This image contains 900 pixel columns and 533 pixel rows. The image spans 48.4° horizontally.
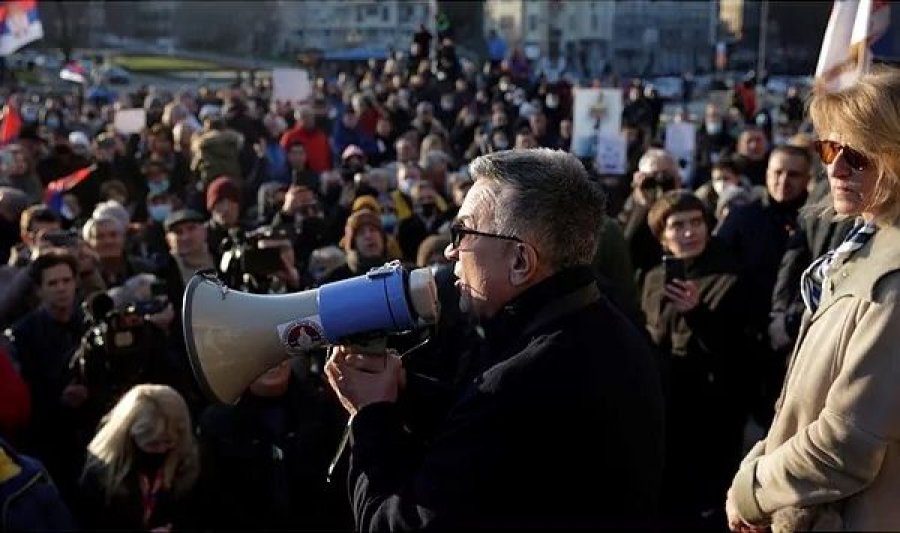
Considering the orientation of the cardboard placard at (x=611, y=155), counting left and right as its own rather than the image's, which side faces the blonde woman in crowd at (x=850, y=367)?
front

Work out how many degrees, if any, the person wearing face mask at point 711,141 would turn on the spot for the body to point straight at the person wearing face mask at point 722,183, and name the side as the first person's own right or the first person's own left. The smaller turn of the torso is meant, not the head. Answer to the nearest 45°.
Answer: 0° — they already face them

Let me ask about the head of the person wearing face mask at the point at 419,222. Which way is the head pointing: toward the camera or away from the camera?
toward the camera

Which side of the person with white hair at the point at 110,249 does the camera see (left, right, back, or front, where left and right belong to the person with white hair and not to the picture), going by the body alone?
front

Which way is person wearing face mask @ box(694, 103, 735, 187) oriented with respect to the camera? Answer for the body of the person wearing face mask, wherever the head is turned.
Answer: toward the camera

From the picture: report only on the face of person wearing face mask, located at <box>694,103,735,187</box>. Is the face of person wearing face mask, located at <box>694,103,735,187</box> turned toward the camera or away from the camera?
toward the camera

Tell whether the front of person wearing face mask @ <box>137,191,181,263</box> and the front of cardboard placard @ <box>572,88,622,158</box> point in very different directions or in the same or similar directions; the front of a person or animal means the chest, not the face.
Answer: same or similar directions

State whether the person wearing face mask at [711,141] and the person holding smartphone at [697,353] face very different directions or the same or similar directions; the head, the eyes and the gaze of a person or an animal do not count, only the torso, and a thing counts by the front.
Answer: same or similar directions

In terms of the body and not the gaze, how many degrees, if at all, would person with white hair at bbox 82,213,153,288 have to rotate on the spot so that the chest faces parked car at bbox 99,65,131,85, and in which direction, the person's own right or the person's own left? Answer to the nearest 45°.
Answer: approximately 180°

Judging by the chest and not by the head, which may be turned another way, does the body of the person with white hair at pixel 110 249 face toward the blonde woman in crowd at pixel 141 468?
yes

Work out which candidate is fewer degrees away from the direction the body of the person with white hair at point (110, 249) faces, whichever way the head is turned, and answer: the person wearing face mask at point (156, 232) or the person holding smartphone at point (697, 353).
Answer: the person holding smartphone

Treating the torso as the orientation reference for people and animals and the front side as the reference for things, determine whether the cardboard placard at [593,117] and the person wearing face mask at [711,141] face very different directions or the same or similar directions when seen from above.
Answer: same or similar directions

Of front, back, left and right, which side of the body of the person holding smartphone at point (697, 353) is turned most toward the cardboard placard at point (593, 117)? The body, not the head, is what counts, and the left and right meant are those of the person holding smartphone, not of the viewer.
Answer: back

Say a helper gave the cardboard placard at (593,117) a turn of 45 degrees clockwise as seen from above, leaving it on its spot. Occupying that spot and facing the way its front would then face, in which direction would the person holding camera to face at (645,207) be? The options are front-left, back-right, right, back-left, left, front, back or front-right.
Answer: front-left

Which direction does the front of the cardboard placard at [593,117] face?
toward the camera

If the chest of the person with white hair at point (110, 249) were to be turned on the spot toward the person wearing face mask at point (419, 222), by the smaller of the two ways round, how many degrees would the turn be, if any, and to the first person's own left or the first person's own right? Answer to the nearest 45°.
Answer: approximately 90° to the first person's own left
